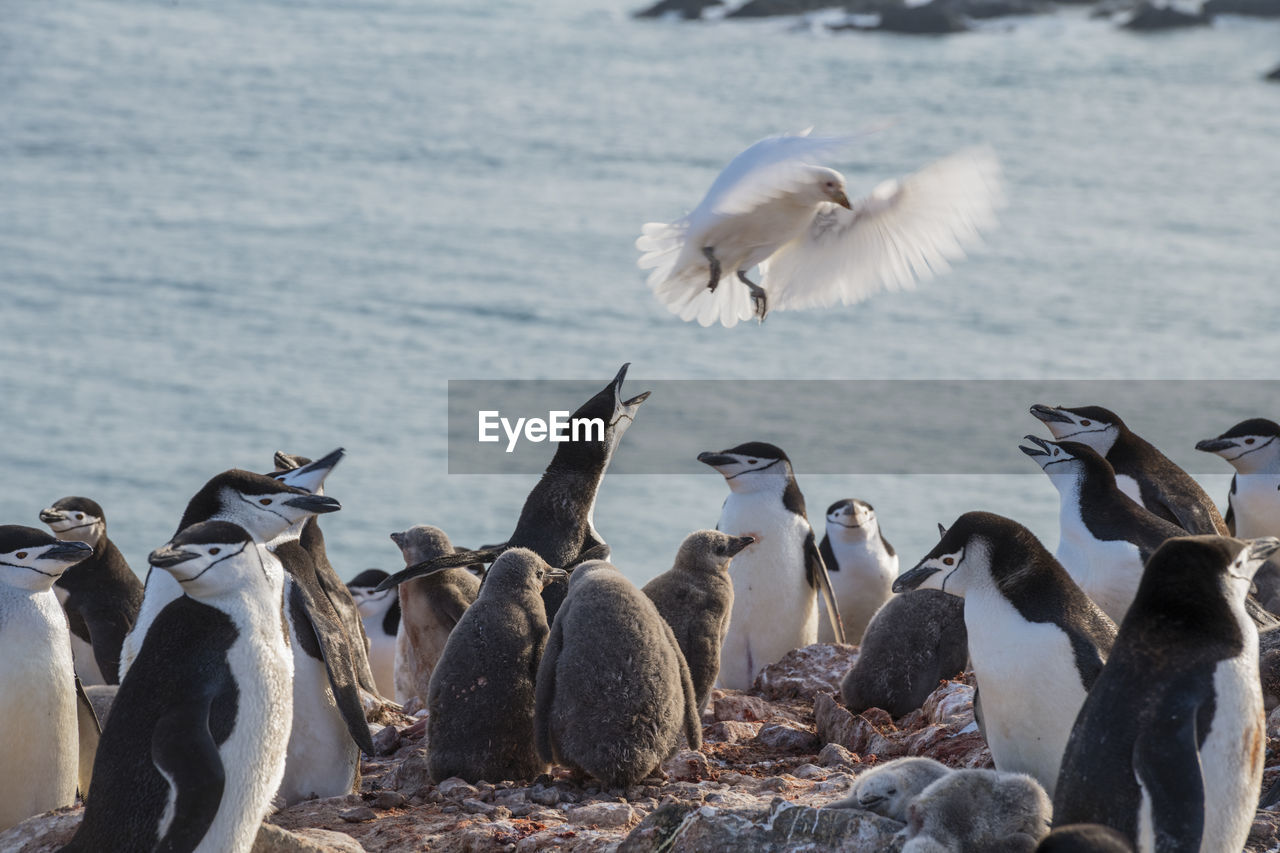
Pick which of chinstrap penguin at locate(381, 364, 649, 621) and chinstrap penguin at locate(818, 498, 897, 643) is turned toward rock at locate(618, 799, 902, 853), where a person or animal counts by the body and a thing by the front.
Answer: chinstrap penguin at locate(818, 498, 897, 643)

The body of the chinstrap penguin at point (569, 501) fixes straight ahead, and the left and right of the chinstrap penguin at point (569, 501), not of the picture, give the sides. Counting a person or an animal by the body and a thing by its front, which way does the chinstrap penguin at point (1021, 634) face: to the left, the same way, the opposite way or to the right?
the opposite way

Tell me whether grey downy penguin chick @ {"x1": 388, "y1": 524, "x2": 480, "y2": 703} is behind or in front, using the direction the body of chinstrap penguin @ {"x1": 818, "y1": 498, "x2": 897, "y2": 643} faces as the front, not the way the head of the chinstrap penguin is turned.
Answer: in front

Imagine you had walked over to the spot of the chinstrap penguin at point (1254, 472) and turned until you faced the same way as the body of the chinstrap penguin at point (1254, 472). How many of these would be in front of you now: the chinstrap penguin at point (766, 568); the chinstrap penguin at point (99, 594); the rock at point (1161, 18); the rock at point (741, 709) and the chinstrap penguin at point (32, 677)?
4

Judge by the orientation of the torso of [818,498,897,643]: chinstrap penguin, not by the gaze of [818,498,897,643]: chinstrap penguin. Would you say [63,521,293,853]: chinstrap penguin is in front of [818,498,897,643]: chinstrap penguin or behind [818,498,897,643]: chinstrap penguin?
in front

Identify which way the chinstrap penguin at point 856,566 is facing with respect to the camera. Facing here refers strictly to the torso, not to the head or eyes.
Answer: toward the camera

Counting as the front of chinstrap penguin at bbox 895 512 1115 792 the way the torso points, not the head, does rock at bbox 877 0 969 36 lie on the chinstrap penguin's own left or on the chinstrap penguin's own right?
on the chinstrap penguin's own right

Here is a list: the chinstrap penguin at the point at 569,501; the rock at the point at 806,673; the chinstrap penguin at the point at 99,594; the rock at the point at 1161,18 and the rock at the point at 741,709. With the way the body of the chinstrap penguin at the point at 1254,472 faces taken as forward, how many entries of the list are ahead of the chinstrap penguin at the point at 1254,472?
4

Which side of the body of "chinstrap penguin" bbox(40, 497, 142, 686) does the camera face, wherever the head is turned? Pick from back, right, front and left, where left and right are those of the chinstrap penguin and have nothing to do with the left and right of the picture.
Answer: left

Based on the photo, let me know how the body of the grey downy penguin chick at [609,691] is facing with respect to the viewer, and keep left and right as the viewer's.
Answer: facing away from the viewer
